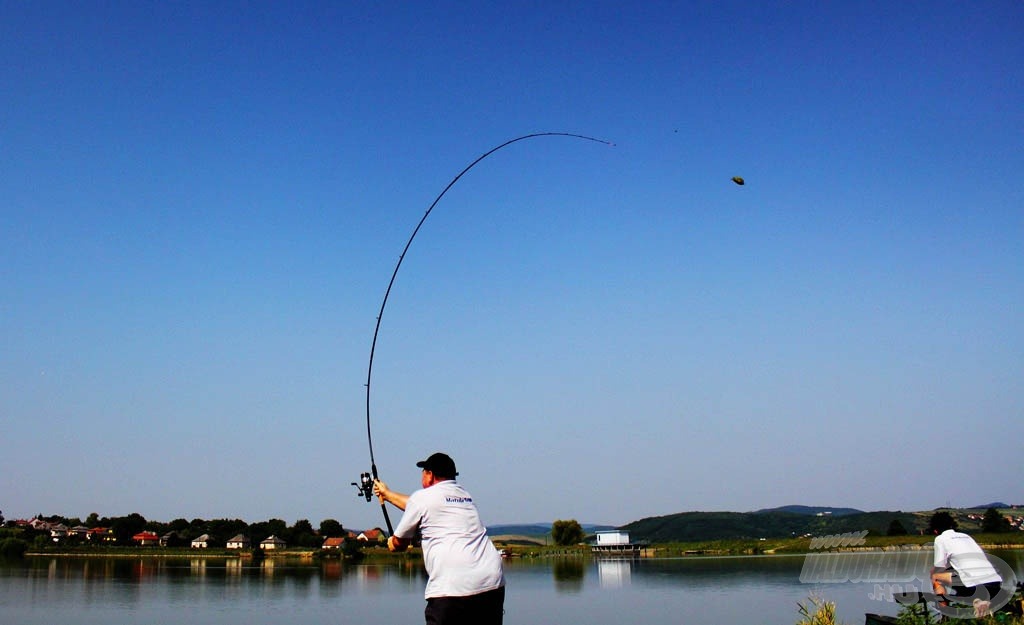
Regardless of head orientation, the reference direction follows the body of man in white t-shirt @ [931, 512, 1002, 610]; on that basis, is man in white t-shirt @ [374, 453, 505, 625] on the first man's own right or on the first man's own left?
on the first man's own left

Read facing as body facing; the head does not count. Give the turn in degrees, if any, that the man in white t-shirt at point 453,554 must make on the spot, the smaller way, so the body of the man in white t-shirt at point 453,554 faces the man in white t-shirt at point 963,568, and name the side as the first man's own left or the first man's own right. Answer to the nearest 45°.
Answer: approximately 90° to the first man's own right

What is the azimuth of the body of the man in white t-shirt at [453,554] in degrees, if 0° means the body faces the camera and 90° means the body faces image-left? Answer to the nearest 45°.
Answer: approximately 135°

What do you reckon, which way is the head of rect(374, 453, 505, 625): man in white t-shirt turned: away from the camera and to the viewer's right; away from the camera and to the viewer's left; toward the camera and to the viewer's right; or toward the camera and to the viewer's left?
away from the camera and to the viewer's left

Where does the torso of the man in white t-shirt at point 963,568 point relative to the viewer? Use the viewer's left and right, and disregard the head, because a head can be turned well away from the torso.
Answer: facing away from the viewer and to the left of the viewer
